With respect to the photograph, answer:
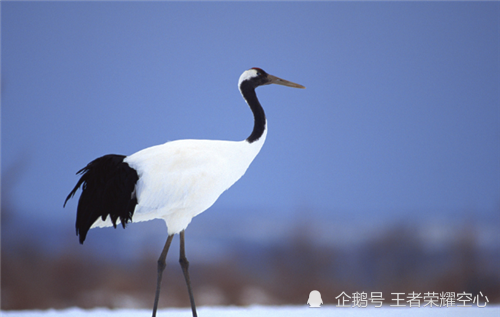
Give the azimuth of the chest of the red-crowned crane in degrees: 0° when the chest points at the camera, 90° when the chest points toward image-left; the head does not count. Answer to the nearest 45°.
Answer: approximately 270°
